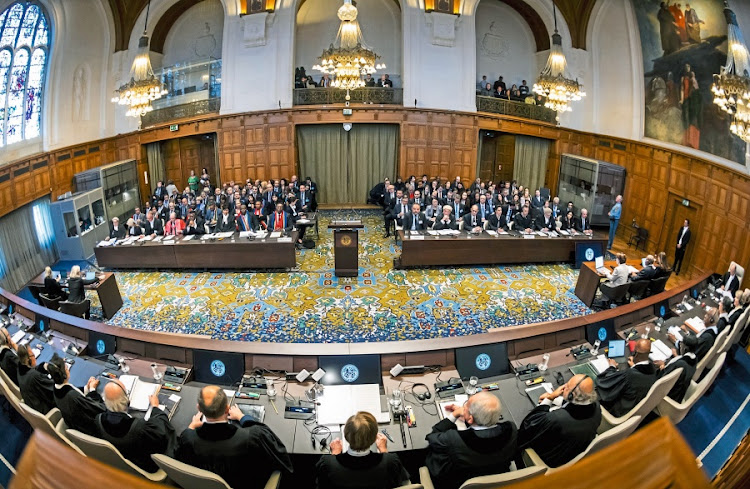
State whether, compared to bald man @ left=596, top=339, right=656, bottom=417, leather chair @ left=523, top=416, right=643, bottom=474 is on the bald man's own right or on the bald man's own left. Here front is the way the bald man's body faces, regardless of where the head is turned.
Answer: on the bald man's own left

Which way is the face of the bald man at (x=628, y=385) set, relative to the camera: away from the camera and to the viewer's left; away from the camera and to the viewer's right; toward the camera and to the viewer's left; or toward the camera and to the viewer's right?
away from the camera and to the viewer's left

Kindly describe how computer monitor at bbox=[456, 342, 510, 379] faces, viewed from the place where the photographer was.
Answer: facing the viewer

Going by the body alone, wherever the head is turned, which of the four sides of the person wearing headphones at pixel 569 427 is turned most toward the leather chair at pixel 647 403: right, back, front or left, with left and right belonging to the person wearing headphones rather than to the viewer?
right

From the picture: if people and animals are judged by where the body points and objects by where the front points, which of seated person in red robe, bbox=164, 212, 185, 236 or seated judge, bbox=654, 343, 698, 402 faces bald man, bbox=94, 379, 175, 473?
seated person in red robe, bbox=164, 212, 185, 236

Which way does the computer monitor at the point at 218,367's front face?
toward the camera

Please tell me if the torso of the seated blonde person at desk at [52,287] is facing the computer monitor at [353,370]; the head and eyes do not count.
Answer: no

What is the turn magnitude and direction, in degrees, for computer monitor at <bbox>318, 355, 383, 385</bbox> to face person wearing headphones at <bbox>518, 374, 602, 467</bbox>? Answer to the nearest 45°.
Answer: approximately 45° to its left

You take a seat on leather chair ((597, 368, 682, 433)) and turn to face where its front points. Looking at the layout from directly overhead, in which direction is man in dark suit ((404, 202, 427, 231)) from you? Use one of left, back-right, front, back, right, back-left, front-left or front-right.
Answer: front

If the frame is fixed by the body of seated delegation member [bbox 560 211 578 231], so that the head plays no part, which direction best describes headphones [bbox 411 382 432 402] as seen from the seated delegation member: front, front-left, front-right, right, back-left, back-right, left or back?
front

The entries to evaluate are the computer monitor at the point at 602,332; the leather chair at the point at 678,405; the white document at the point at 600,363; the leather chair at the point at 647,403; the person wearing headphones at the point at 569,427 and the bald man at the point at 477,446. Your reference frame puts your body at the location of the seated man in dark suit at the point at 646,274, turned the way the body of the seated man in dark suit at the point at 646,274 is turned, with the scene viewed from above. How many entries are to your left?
6

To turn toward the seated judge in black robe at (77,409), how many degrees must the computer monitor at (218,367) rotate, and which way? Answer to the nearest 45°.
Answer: approximately 45° to its right

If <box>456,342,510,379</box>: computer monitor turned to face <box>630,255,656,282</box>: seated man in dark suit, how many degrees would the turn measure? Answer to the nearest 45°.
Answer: approximately 135° to its left

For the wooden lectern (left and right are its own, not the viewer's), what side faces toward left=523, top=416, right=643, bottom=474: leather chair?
front

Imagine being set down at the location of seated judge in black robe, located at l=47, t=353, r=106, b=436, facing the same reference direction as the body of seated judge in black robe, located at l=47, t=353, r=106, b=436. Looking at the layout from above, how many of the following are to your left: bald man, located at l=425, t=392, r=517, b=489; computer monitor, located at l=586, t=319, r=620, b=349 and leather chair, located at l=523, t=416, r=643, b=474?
0

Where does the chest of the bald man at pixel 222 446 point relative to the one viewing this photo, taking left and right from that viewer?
facing away from the viewer

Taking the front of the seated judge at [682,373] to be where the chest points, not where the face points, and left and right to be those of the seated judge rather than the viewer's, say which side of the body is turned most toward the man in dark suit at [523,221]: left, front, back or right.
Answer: front

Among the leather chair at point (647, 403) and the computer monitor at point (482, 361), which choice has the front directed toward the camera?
the computer monitor

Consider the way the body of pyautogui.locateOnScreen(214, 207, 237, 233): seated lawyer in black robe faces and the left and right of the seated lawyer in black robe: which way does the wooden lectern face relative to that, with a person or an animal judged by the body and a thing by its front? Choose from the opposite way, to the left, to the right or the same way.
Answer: the same way

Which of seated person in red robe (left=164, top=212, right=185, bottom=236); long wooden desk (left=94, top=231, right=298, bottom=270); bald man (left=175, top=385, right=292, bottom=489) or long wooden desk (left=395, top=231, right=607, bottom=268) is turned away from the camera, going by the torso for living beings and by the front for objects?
the bald man
